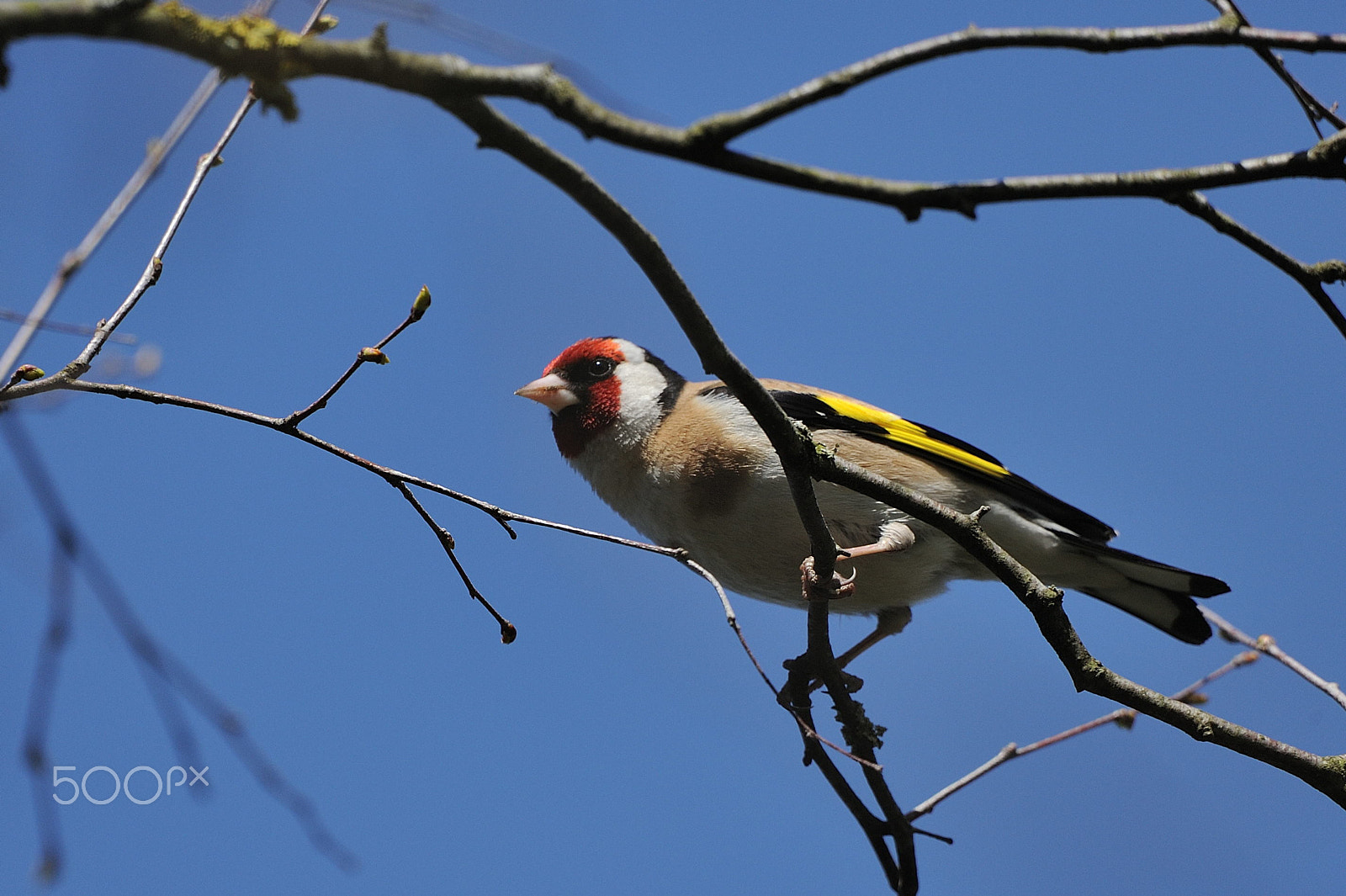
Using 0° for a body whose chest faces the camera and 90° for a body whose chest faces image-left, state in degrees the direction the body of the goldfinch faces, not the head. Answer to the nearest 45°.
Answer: approximately 90°

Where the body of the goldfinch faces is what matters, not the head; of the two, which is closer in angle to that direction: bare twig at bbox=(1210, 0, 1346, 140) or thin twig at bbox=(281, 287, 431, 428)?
the thin twig

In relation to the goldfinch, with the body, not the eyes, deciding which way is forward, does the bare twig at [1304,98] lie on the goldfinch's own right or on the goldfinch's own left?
on the goldfinch's own left

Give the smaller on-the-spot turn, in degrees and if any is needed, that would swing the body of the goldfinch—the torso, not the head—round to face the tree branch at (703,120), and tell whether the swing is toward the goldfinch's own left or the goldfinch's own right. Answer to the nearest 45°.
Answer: approximately 90° to the goldfinch's own left
